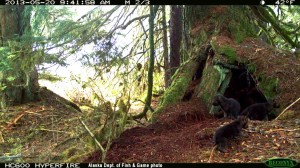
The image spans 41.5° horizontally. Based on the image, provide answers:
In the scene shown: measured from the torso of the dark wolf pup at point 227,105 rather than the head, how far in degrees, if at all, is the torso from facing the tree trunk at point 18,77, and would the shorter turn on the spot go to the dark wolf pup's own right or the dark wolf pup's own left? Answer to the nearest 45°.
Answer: approximately 45° to the dark wolf pup's own right

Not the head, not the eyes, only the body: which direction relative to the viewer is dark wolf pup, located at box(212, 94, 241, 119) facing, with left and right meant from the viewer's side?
facing to the left of the viewer

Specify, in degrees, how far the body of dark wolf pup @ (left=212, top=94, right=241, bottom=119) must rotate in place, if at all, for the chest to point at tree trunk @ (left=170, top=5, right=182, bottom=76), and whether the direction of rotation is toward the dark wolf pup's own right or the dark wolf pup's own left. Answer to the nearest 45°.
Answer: approximately 90° to the dark wolf pup's own right
